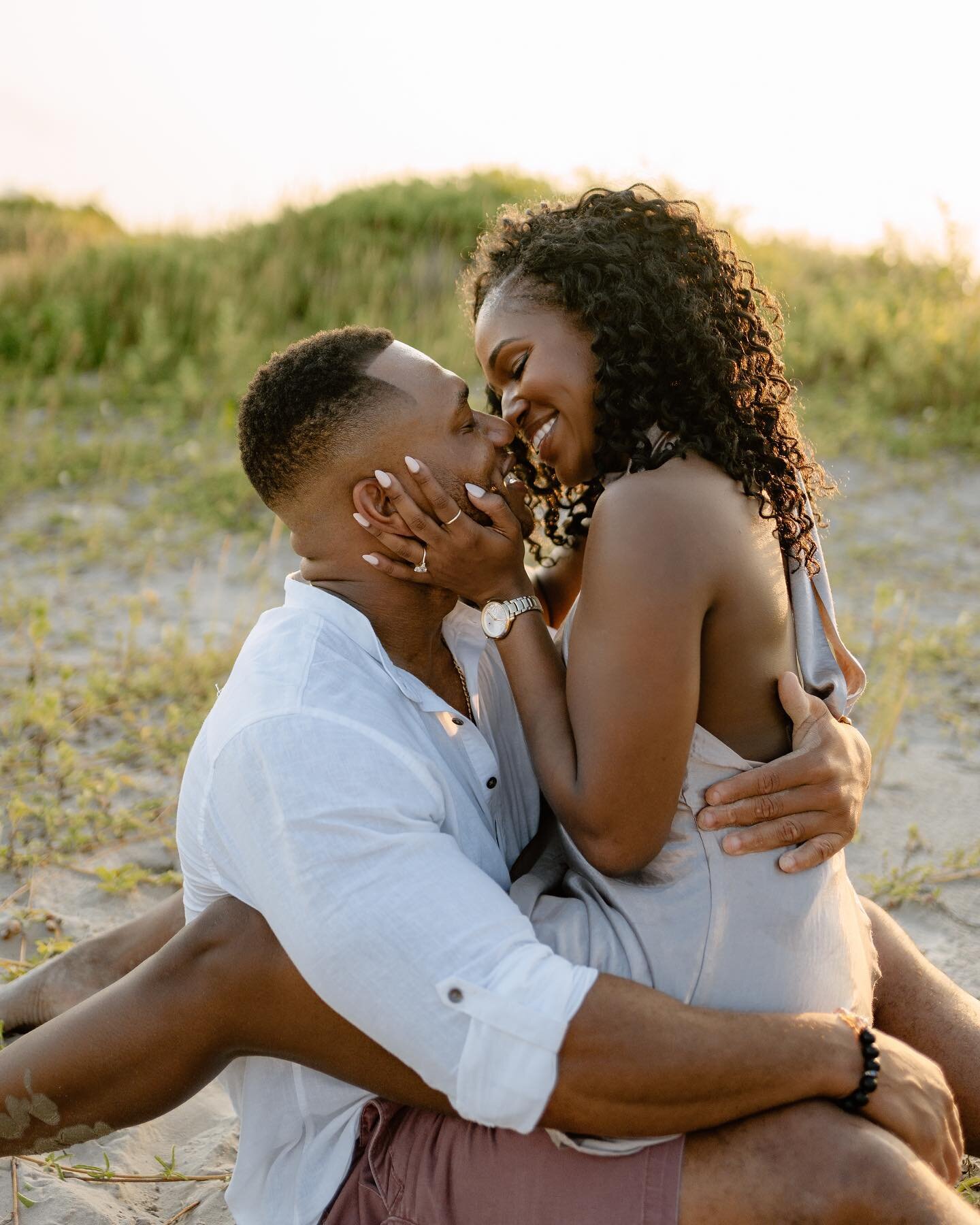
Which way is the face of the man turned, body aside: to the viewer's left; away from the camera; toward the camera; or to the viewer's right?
to the viewer's right

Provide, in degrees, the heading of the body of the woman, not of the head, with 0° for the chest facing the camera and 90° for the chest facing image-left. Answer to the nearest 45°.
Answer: approximately 90°

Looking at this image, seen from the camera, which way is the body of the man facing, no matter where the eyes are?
to the viewer's right
